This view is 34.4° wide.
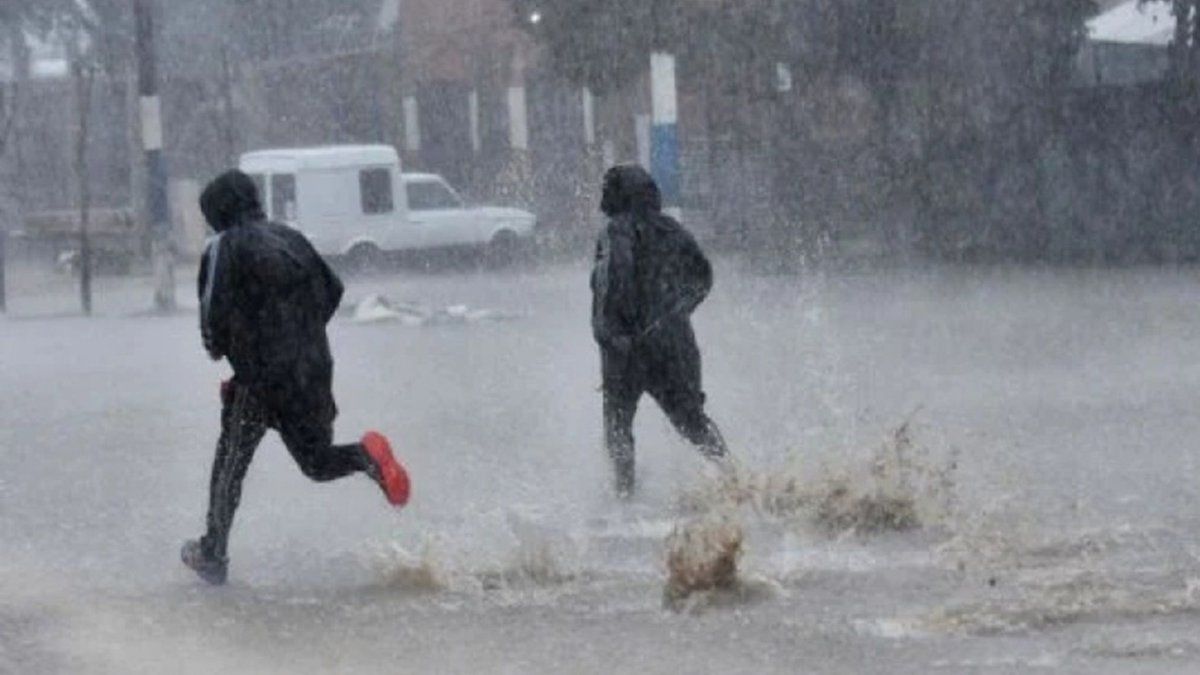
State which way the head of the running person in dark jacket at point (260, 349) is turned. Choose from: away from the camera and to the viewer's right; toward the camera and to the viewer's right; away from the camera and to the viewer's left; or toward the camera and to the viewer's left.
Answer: away from the camera and to the viewer's left

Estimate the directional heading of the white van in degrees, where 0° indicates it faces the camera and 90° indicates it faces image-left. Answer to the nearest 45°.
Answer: approximately 270°

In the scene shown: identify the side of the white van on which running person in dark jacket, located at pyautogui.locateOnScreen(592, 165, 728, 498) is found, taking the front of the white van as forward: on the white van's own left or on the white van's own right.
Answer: on the white van's own right

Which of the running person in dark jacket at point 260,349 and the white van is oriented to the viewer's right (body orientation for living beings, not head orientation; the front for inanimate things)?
the white van

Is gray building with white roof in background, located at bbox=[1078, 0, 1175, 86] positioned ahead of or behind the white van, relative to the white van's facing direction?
ahead

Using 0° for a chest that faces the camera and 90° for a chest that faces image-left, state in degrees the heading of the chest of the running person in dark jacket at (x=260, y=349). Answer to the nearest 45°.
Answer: approximately 135°

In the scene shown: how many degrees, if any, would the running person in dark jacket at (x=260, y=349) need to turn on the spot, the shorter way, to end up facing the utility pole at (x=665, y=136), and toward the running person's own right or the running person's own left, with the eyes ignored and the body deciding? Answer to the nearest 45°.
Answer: approximately 45° to the running person's own right

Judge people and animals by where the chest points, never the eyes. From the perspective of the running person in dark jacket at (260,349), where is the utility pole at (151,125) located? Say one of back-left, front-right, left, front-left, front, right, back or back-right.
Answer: front-right

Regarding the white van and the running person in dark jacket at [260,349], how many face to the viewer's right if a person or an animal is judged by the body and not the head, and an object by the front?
1

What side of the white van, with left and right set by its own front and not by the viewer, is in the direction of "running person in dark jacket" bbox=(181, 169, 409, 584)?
right

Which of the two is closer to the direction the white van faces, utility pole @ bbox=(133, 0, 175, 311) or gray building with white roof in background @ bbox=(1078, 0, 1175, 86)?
the gray building with white roof in background
